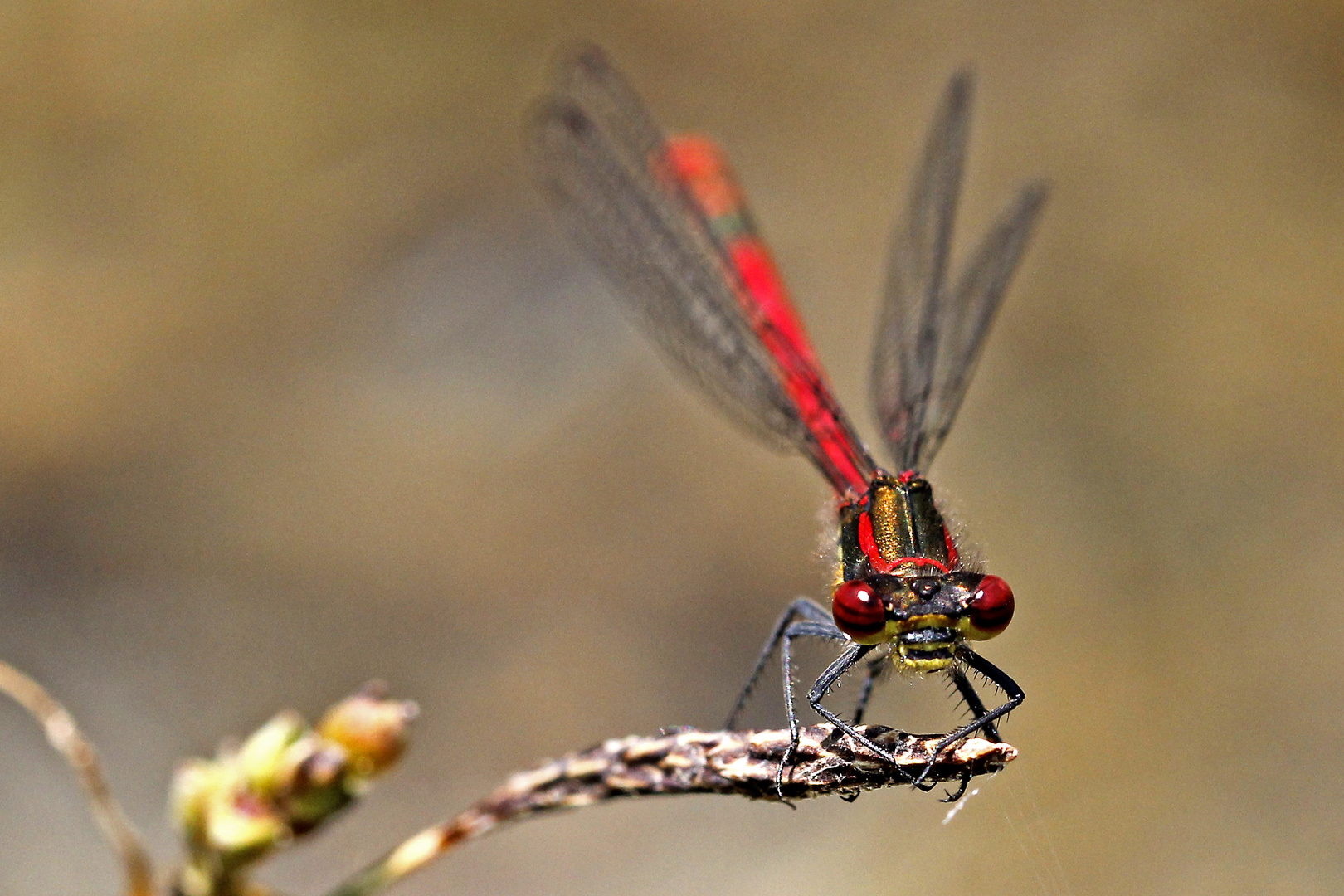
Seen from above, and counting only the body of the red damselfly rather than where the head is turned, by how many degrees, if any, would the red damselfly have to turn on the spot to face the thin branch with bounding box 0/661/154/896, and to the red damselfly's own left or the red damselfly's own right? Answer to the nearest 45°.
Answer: approximately 45° to the red damselfly's own right

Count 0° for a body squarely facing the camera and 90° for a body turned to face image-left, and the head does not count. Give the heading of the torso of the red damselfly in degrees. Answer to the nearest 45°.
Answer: approximately 0°
